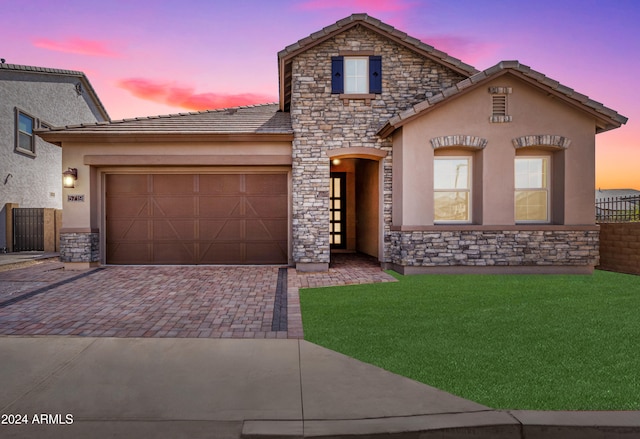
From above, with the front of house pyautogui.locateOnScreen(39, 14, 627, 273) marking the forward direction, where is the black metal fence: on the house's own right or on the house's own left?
on the house's own left

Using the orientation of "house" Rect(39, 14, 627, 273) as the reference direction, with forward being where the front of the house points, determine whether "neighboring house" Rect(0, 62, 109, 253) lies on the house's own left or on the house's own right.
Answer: on the house's own right

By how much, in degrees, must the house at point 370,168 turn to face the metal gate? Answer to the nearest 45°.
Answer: approximately 90° to its right

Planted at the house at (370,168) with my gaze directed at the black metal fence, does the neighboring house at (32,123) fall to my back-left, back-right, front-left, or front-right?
back-left

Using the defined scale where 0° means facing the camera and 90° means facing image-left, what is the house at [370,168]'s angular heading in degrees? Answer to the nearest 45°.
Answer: approximately 0°

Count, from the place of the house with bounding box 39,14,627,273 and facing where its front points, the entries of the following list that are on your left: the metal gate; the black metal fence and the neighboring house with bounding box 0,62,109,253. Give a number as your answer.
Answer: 1
